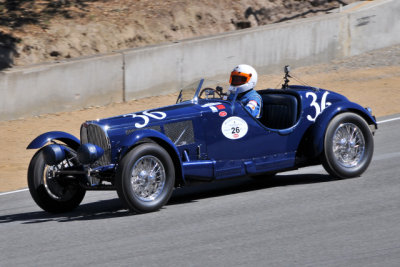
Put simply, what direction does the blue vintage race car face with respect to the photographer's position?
facing the viewer and to the left of the viewer

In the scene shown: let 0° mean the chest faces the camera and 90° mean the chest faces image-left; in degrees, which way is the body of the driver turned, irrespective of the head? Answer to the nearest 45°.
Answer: approximately 45°
